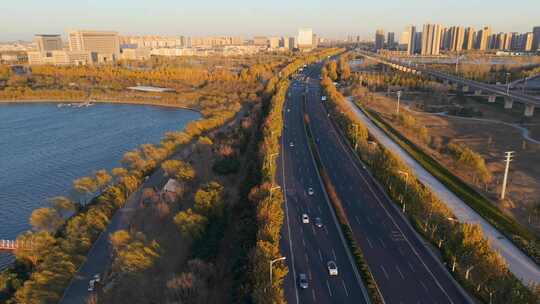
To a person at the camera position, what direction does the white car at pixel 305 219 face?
facing the viewer

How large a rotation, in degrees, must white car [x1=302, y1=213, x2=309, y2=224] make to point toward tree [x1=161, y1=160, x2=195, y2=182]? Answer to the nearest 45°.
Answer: approximately 135° to its right

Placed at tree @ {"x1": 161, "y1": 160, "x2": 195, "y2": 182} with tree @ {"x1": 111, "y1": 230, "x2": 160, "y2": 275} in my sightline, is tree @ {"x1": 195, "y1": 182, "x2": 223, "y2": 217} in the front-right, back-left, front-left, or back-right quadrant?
front-left

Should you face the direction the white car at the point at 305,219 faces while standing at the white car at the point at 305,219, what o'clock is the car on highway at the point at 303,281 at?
The car on highway is roughly at 12 o'clock from the white car.

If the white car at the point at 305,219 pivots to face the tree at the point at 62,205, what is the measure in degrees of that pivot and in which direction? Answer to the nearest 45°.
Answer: approximately 90° to its right

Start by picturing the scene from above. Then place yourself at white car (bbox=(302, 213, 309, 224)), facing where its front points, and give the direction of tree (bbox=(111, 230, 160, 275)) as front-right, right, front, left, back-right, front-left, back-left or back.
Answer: front-right

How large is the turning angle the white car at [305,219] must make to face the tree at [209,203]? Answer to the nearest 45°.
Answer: approximately 90° to its right

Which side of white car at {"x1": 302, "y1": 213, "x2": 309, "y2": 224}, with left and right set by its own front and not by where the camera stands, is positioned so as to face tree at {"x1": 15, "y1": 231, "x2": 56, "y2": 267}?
right

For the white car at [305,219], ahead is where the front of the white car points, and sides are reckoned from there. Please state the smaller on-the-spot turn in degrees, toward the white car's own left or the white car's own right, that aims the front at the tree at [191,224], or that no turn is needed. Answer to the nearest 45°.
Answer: approximately 90° to the white car's own right

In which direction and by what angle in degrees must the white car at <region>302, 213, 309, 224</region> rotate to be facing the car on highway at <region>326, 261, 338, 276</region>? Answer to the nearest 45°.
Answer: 0° — it already faces it

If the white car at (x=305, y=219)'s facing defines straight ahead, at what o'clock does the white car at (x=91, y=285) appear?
the white car at (x=91, y=285) is roughly at 2 o'clock from the white car at (x=305, y=219).
